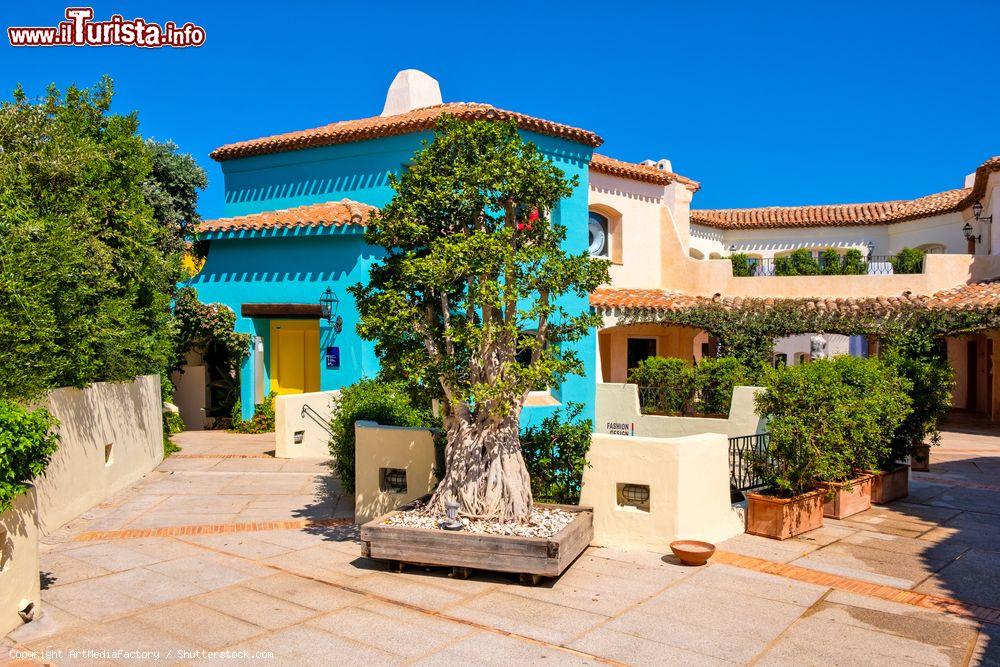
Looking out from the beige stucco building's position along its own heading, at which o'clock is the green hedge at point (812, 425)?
The green hedge is roughly at 12 o'clock from the beige stucco building.

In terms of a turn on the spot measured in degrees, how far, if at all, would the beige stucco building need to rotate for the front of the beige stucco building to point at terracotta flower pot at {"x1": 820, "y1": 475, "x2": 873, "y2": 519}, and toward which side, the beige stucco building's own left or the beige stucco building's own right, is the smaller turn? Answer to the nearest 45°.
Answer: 0° — it already faces it

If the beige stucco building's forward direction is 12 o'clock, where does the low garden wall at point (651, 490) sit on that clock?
The low garden wall is roughly at 12 o'clock from the beige stucco building.

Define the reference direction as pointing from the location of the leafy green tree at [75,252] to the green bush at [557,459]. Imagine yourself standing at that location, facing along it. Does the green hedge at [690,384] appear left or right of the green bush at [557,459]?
left

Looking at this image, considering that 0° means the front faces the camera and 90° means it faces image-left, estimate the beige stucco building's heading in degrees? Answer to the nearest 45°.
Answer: approximately 0°

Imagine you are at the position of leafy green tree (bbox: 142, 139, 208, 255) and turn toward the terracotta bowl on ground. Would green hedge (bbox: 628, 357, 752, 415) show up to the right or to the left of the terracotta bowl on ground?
left

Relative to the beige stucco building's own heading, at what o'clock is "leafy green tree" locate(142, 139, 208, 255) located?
The leafy green tree is roughly at 2 o'clock from the beige stucco building.

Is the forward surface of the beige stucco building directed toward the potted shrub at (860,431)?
yes

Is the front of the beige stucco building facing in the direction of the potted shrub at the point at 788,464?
yes
